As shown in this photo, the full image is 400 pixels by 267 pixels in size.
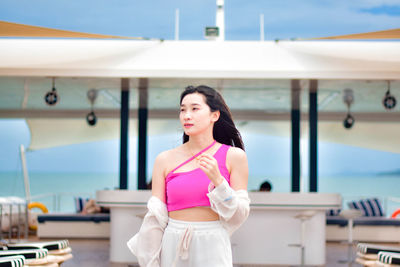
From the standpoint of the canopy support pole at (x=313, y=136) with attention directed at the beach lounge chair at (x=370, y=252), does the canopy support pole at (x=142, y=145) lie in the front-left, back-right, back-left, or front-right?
back-right

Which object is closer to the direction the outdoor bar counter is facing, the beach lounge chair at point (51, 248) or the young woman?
the young woman

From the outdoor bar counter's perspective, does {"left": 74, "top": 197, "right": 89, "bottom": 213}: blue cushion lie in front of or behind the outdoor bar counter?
behind

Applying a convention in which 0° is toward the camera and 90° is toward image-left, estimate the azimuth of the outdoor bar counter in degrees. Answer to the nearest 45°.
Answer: approximately 0°

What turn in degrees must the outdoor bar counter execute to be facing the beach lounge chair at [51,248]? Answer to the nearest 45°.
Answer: approximately 45° to its right

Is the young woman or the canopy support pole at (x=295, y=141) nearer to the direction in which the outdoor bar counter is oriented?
the young woman

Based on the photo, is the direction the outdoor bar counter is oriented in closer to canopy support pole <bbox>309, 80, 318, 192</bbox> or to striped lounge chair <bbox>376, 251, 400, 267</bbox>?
the striped lounge chair
